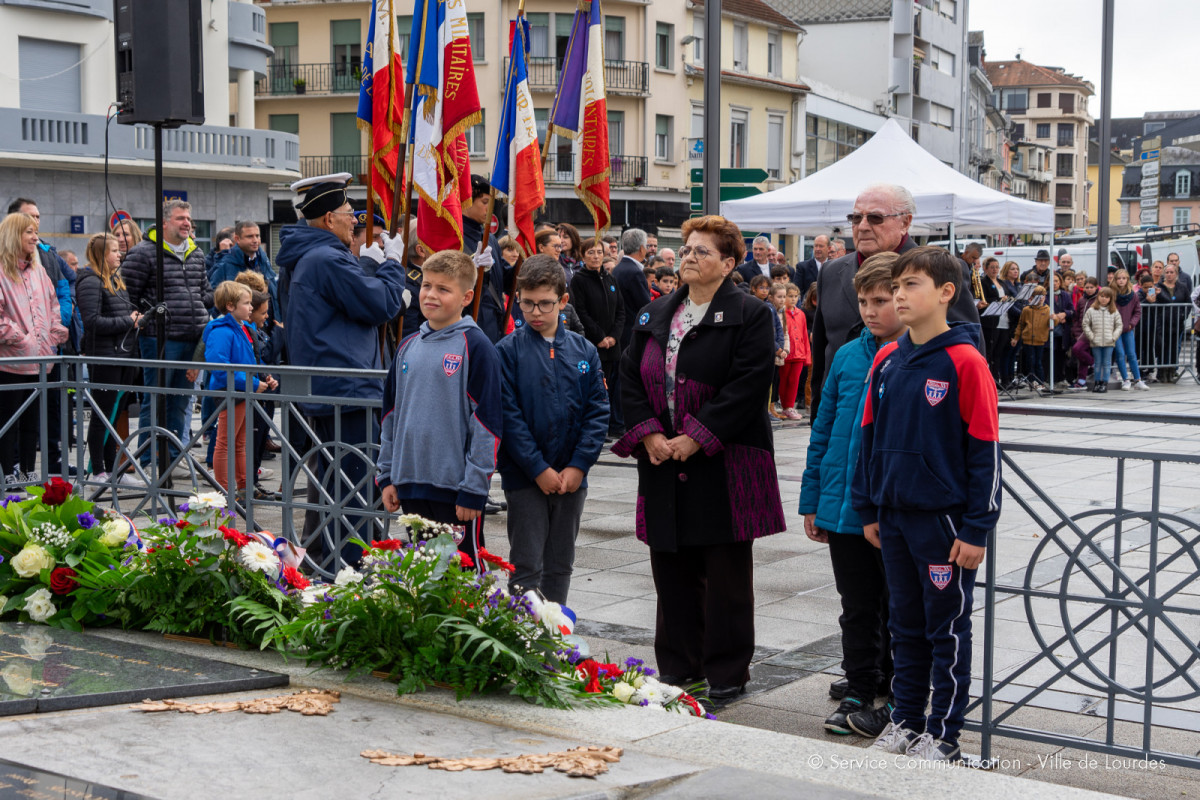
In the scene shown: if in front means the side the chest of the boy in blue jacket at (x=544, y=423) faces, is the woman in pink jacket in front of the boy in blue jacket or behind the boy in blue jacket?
behind

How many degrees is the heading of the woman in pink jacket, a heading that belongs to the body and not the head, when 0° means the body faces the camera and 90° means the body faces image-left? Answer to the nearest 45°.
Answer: approximately 315°

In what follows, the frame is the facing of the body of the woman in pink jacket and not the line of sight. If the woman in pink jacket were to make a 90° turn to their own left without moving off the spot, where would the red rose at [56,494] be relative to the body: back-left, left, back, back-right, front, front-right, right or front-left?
back-right

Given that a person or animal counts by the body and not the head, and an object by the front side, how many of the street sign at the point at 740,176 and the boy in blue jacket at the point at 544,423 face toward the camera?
2

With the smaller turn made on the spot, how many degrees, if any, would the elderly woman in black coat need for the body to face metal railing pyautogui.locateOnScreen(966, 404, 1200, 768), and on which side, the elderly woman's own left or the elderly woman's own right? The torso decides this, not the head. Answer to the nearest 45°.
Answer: approximately 90° to the elderly woman's own left

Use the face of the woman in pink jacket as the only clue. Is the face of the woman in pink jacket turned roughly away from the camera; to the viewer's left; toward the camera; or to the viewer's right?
to the viewer's right

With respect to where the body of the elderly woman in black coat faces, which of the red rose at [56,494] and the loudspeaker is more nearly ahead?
the red rose

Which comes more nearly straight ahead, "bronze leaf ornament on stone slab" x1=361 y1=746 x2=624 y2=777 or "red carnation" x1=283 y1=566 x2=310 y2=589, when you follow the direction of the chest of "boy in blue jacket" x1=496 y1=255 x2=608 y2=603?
the bronze leaf ornament on stone slab

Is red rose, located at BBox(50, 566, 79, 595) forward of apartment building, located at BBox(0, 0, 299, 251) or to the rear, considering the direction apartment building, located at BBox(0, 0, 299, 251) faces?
forward

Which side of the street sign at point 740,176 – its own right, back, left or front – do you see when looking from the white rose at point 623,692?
front
